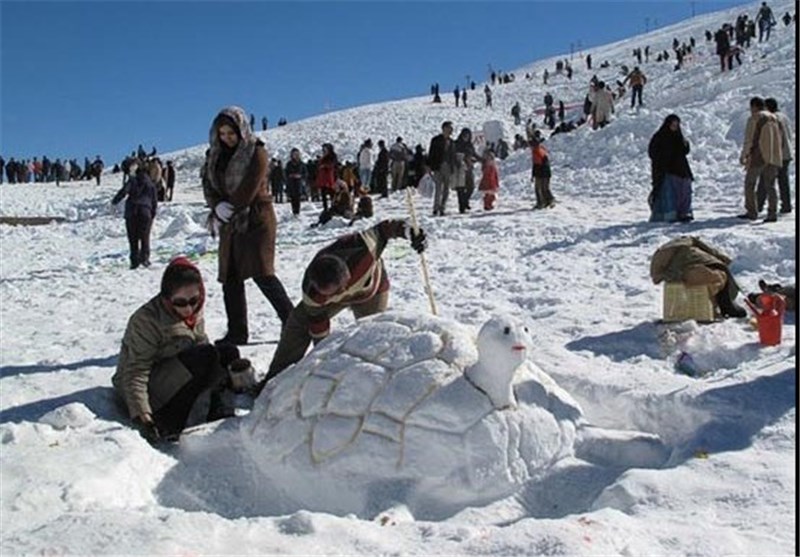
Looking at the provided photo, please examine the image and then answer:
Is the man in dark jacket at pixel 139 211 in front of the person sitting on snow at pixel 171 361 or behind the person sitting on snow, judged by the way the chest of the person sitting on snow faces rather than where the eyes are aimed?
behind

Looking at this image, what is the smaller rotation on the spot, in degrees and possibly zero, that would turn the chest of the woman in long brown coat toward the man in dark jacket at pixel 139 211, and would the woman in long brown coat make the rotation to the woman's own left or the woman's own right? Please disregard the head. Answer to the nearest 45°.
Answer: approximately 135° to the woman's own right

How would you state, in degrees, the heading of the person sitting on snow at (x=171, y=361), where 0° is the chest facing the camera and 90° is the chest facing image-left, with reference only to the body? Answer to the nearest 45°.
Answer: approximately 315°

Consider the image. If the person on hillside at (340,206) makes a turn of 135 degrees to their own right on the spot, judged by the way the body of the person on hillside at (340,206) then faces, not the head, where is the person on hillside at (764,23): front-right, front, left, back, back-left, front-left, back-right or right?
front

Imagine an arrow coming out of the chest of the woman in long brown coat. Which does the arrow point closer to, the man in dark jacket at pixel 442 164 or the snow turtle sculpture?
the snow turtle sculpture

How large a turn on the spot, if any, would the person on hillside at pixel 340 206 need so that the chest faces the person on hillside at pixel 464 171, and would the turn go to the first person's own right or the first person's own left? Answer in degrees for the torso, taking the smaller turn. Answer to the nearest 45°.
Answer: approximately 180°

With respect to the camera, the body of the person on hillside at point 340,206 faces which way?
to the viewer's left

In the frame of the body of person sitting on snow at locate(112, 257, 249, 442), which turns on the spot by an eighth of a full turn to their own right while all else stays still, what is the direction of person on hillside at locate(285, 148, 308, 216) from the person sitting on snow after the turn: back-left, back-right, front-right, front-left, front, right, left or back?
back

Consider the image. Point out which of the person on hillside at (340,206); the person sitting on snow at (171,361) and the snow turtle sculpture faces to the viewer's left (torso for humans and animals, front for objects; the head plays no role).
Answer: the person on hillside

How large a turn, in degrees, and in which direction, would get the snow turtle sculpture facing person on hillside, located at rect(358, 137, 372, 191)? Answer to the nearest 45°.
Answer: approximately 135° to its left
